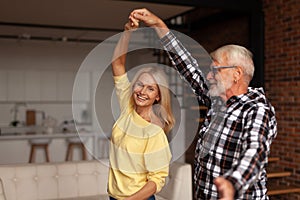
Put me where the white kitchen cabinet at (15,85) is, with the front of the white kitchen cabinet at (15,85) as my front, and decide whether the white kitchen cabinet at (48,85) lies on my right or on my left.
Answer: on my left

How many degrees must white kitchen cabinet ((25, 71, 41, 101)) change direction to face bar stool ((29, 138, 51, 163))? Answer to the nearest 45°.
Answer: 0° — it already faces it

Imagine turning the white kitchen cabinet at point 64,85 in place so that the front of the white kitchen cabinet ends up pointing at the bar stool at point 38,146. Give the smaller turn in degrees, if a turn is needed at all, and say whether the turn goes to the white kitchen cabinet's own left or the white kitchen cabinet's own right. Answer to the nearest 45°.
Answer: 0° — it already faces it

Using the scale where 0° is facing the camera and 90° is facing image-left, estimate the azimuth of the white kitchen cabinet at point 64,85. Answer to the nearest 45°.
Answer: approximately 0°

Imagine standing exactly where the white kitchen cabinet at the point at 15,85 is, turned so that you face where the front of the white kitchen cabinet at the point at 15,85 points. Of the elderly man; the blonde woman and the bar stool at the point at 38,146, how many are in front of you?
3

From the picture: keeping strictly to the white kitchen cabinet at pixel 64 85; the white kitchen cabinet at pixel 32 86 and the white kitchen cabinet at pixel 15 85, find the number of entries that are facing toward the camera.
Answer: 3

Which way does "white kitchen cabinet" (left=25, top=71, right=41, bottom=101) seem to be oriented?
toward the camera

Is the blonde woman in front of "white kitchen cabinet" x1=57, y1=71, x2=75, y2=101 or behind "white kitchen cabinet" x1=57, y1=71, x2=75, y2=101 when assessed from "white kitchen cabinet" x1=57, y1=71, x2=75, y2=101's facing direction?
in front

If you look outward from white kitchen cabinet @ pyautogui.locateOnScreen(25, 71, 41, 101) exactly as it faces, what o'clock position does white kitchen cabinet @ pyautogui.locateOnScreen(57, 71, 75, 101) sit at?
white kitchen cabinet @ pyautogui.locateOnScreen(57, 71, 75, 101) is roughly at 9 o'clock from white kitchen cabinet @ pyautogui.locateOnScreen(25, 71, 41, 101).

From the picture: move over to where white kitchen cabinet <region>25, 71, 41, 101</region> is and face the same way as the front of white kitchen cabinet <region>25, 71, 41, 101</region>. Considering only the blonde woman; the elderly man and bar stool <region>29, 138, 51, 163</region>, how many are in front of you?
3

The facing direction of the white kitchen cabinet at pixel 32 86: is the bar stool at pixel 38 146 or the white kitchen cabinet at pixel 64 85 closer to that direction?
the bar stool

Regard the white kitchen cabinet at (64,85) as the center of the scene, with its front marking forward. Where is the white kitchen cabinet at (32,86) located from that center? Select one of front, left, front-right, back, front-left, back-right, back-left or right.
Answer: right

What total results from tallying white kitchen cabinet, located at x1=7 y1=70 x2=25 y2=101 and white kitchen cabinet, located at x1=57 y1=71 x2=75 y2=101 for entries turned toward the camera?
2

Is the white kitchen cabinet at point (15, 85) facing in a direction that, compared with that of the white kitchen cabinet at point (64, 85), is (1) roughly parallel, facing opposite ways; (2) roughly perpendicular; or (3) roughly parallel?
roughly parallel

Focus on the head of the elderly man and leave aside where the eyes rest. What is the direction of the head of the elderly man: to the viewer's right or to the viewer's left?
to the viewer's left
